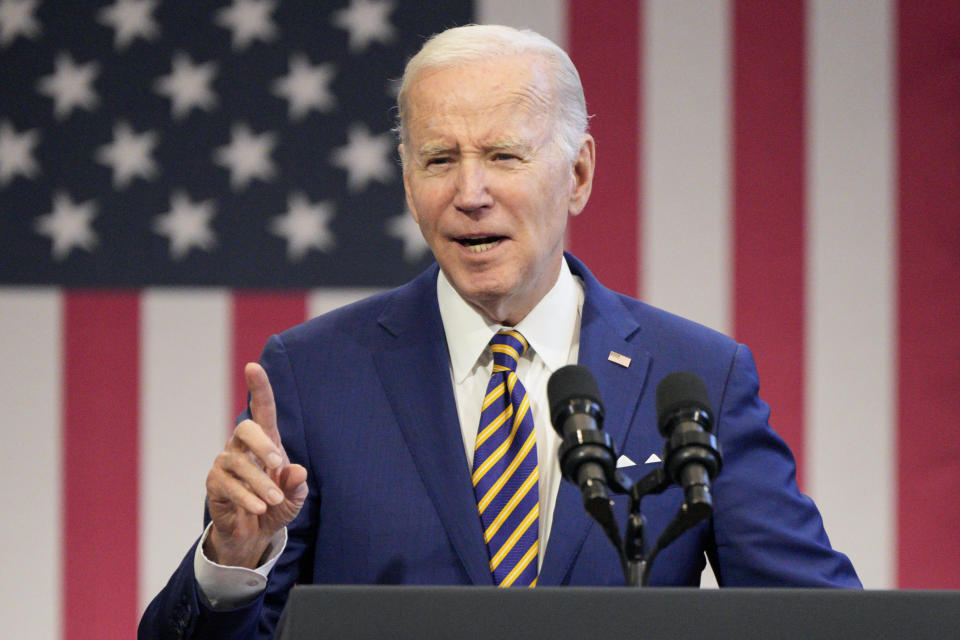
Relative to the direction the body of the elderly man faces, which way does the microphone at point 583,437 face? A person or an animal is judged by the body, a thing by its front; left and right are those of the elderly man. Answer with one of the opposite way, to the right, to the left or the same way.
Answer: the opposite way

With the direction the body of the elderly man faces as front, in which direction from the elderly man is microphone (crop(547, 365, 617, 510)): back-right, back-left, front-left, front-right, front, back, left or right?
front

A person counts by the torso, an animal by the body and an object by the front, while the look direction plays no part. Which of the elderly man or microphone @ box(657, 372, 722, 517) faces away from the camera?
the microphone

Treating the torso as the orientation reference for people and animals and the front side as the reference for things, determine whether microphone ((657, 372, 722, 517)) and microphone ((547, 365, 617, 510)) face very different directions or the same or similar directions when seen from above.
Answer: same or similar directions

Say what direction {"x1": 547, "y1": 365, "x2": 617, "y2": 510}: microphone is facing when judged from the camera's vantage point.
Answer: facing away from the viewer

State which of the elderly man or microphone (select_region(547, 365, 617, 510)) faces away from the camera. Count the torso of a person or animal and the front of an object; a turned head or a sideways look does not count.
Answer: the microphone

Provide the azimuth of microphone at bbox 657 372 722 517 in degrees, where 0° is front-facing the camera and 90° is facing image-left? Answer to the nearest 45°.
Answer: approximately 180°

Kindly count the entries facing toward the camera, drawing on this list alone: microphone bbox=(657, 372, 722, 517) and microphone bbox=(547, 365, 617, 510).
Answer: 0

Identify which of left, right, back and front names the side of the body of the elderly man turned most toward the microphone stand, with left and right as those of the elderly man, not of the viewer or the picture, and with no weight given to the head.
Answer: front

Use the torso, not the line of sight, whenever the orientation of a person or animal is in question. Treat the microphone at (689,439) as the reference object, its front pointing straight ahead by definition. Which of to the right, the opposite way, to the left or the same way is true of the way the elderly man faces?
the opposite way

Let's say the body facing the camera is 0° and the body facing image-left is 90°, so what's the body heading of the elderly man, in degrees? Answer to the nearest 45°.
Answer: approximately 0°
